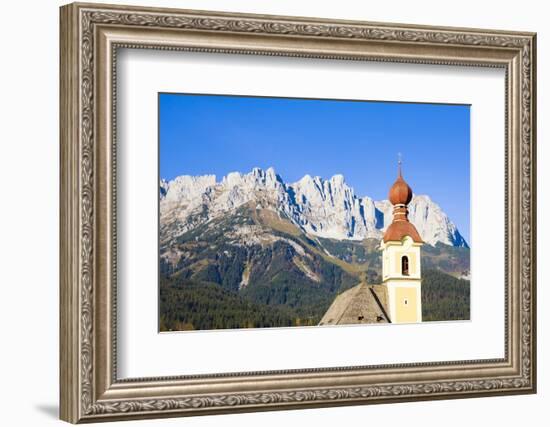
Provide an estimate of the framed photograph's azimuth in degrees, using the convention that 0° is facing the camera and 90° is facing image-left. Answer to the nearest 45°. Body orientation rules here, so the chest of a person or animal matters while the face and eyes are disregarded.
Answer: approximately 315°
